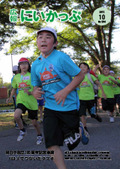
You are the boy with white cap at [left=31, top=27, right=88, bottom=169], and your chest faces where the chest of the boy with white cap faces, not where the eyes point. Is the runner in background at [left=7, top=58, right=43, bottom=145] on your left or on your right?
on your right

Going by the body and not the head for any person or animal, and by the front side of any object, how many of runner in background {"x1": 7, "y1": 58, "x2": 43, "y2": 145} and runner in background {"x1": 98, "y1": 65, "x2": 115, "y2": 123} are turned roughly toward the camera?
2

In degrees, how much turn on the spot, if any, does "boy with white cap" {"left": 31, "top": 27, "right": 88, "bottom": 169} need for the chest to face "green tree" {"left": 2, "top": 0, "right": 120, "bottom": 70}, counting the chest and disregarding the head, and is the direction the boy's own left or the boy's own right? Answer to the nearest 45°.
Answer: approximately 135° to the boy's own right

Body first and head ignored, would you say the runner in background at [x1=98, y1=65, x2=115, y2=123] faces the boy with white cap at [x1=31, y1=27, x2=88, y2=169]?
yes

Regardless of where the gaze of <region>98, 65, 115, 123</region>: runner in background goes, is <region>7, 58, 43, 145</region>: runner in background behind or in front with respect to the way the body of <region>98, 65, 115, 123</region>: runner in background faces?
in front

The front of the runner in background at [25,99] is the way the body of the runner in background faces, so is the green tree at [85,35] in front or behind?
behind

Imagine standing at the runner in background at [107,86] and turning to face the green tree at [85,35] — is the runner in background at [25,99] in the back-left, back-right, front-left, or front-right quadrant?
back-left

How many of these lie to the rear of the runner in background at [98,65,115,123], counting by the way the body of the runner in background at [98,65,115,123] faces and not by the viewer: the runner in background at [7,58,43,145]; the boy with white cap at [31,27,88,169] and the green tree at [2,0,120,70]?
1

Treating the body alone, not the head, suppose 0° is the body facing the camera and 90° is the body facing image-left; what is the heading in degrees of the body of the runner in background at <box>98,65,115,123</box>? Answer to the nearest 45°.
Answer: approximately 0°
